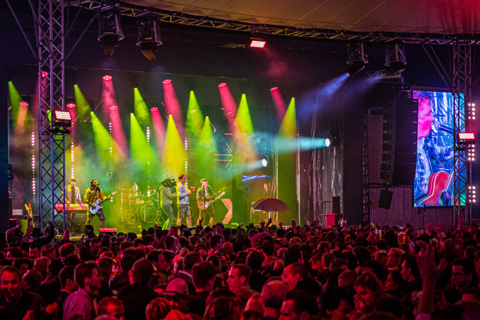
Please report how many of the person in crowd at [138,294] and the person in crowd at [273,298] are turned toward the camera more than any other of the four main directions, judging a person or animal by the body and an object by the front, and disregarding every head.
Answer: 0

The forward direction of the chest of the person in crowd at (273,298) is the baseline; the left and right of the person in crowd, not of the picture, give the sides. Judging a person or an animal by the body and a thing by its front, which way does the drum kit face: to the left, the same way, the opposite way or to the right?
the opposite way

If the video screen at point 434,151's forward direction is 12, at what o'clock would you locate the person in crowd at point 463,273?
The person in crowd is roughly at 12 o'clock from the video screen.

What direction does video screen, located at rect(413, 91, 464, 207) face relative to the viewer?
toward the camera

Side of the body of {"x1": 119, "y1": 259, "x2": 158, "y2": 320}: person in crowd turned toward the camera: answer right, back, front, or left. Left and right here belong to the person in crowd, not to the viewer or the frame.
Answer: back

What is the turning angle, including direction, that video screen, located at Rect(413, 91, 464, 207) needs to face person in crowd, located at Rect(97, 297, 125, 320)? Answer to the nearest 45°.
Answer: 0° — it already faces them

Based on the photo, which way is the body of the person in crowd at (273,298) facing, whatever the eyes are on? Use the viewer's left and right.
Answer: facing away from the viewer

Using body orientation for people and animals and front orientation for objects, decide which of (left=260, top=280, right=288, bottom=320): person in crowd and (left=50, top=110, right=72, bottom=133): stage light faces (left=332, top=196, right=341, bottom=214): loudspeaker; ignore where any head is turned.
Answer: the person in crowd

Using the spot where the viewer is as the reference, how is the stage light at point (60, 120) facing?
facing the viewer
